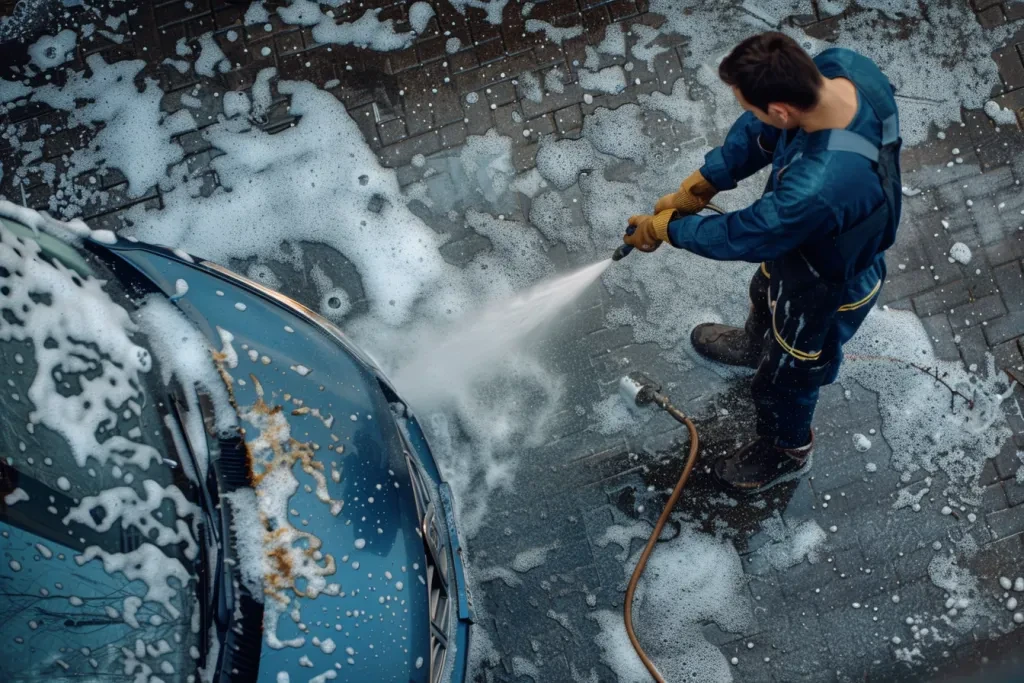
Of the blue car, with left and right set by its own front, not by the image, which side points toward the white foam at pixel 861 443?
front

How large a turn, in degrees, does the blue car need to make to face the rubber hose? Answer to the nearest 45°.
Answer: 0° — it already faces it

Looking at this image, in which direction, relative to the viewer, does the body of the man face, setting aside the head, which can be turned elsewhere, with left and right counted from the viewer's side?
facing to the left of the viewer

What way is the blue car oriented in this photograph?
to the viewer's right

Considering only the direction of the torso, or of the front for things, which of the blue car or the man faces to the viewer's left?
the man

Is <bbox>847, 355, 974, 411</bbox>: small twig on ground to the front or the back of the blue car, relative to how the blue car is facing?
to the front

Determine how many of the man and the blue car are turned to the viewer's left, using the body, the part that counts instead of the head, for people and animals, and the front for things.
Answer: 1

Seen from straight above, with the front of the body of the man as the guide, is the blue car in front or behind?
in front

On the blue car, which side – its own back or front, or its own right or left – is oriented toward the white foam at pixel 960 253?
front

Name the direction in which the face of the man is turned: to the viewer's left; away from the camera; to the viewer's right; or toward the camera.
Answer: to the viewer's left
